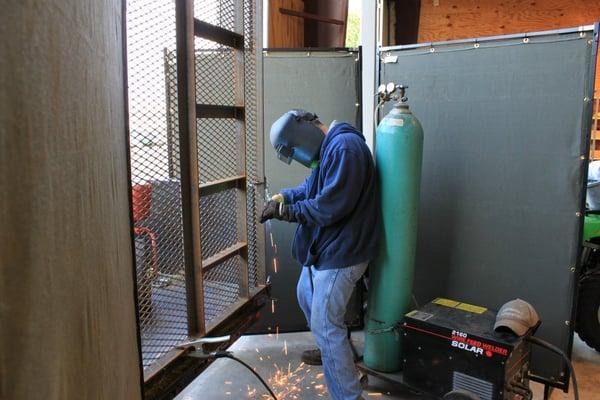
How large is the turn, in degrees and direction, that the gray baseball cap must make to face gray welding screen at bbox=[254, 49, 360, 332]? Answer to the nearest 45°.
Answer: approximately 90° to its right

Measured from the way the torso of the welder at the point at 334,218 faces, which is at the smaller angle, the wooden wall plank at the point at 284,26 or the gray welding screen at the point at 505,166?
the wooden wall plank

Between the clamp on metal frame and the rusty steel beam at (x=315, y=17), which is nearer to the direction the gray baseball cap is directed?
the clamp on metal frame

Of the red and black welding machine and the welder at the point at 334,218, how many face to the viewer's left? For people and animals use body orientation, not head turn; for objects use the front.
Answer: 1

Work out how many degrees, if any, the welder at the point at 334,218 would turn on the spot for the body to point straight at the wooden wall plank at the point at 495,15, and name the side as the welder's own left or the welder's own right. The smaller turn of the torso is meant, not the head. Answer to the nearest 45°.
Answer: approximately 135° to the welder's own right

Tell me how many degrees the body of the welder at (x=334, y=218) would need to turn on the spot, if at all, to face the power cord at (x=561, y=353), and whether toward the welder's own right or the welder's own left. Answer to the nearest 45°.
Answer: approximately 180°

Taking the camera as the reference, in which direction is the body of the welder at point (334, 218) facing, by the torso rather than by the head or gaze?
to the viewer's left

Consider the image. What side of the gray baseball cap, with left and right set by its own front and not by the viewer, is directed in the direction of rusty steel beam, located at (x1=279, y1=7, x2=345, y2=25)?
right

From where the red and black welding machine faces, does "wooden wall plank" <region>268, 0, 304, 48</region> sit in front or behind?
behind

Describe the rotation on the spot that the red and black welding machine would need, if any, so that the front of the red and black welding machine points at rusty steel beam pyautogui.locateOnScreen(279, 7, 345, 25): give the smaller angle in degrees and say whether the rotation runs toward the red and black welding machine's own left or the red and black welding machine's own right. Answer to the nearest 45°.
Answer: approximately 180°

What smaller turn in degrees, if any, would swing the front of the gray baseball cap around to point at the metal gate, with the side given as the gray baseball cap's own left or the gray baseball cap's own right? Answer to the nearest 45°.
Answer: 0° — it already faces it

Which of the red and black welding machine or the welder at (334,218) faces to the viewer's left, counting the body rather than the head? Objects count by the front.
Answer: the welder
